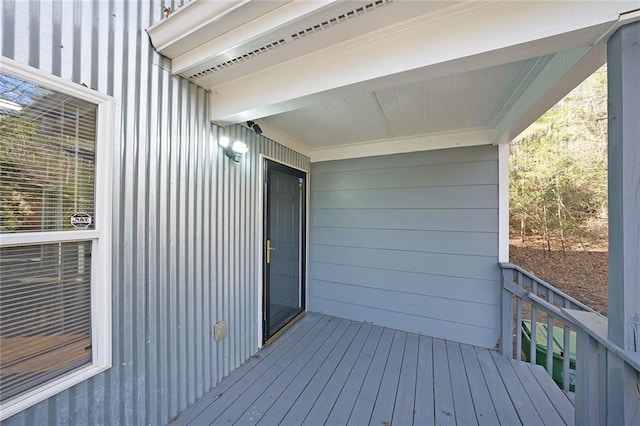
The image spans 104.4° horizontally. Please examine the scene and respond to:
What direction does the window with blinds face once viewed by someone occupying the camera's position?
facing the viewer and to the right of the viewer

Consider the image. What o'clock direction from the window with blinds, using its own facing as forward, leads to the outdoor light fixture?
The outdoor light fixture is roughly at 10 o'clock from the window with blinds.

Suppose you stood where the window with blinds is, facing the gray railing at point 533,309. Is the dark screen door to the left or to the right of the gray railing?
left

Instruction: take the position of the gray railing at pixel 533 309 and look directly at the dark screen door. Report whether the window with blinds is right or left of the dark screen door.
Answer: left

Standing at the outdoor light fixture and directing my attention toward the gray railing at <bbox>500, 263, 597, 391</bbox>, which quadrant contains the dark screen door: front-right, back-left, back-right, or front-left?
front-left

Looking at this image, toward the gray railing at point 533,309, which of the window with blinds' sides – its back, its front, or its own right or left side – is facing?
front

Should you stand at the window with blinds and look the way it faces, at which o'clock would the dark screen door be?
The dark screen door is roughly at 10 o'clock from the window with blinds.
